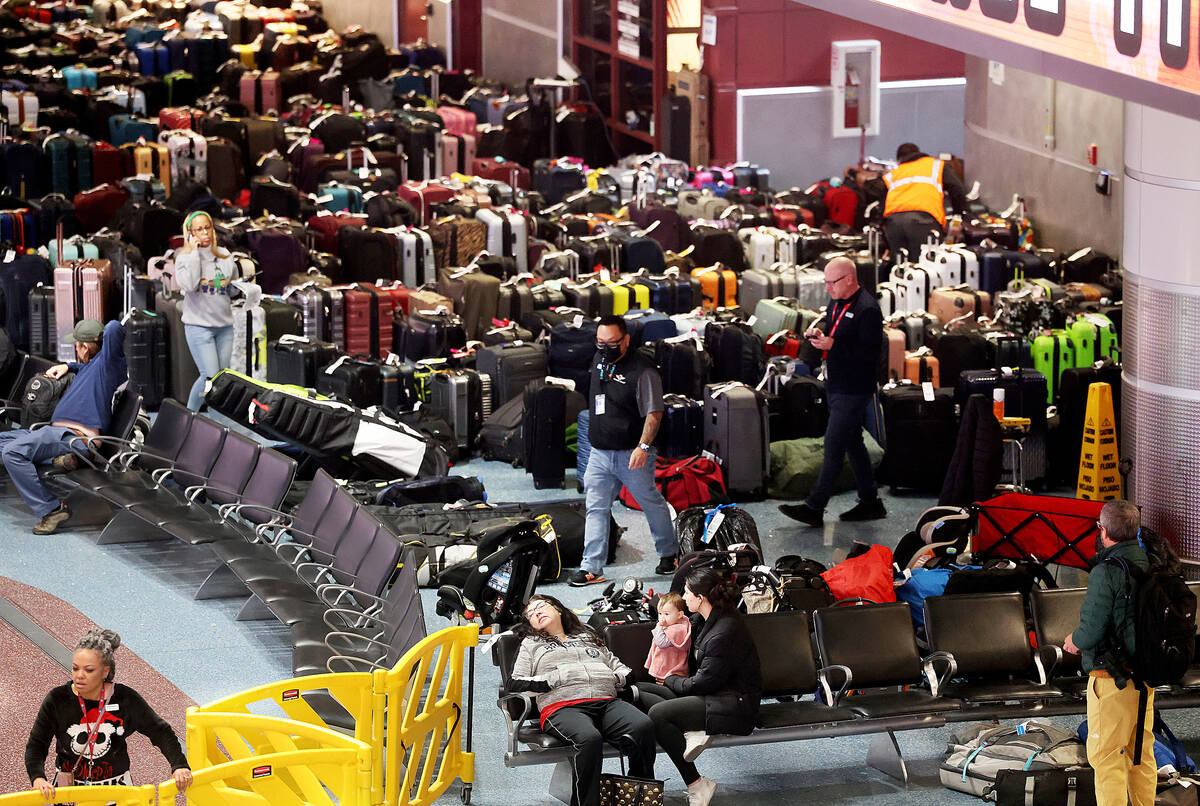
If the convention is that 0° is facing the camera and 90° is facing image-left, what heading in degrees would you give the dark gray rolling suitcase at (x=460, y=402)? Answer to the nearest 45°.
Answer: approximately 45°

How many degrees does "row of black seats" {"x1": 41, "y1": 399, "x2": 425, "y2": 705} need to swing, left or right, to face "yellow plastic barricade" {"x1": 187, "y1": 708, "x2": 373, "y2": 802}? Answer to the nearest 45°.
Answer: approximately 45° to its left

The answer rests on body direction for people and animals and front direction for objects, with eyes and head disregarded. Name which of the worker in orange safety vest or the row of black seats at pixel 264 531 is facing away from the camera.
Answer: the worker in orange safety vest

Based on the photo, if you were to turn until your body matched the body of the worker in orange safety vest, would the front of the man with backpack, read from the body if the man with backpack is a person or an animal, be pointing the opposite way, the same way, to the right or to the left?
to the left

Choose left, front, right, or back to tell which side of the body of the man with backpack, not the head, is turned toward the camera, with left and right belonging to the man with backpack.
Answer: left

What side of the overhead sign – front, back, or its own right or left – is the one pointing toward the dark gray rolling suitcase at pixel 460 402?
right

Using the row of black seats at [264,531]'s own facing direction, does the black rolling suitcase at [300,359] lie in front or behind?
behind

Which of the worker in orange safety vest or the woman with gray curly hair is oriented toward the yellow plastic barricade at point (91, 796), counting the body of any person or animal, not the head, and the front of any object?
the woman with gray curly hair

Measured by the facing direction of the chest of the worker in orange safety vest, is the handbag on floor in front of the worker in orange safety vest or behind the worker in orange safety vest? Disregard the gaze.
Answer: behind

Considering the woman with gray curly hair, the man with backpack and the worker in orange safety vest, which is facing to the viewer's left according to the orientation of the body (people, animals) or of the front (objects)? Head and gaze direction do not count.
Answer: the man with backpack

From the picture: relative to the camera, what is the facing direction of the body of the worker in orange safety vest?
away from the camera

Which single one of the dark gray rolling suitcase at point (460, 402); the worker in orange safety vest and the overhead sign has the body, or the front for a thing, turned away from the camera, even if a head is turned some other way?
the worker in orange safety vest
